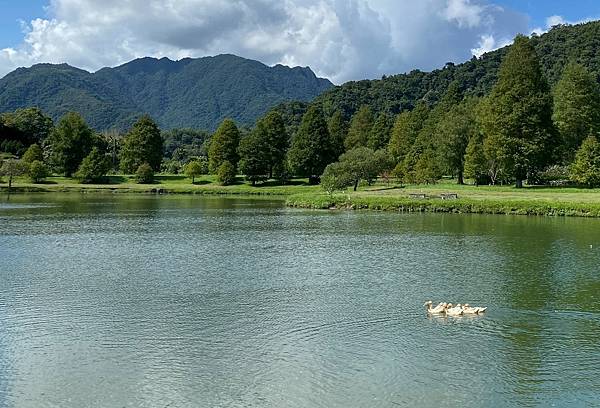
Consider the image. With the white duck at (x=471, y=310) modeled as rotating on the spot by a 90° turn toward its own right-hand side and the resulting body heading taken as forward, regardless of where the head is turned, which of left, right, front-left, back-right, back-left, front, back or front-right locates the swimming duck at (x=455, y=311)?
back-left

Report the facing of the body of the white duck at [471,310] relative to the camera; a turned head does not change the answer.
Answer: to the viewer's left

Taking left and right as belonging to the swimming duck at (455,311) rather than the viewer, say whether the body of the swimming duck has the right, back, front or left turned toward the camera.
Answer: left
